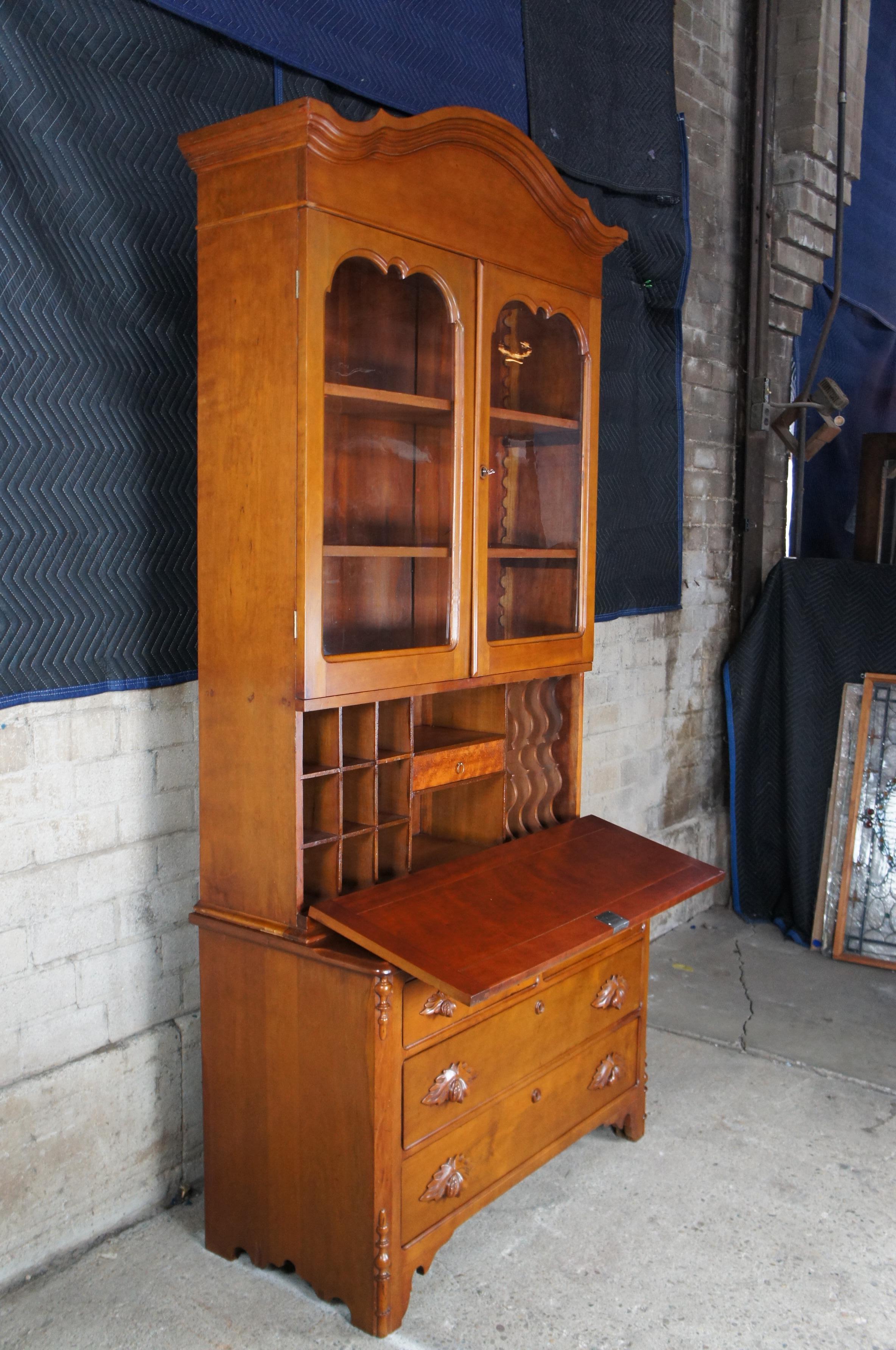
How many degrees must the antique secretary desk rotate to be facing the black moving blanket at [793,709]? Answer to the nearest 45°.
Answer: approximately 90° to its left

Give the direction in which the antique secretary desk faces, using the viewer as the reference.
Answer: facing the viewer and to the right of the viewer

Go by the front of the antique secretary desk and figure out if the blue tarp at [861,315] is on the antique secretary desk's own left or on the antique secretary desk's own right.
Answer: on the antique secretary desk's own left
